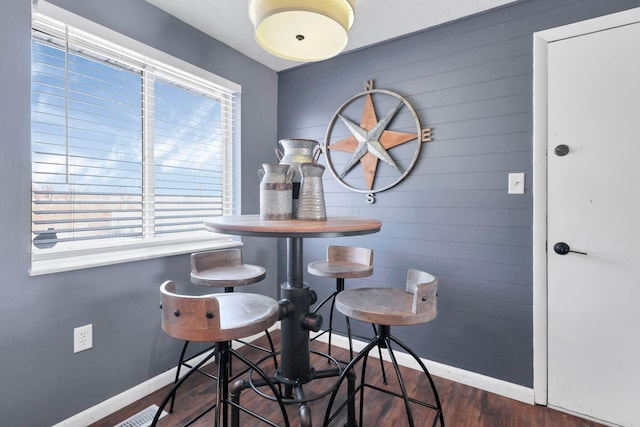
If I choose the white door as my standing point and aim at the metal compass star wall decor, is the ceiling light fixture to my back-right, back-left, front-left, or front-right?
front-left

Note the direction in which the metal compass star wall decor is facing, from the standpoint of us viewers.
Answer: facing the viewer and to the left of the viewer

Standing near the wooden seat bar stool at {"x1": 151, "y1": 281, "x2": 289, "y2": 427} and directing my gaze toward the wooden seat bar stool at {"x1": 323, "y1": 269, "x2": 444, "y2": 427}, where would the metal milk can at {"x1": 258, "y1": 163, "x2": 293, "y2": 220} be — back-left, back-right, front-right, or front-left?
front-left

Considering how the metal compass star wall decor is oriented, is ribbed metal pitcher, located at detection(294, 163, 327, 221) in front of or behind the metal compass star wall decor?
in front

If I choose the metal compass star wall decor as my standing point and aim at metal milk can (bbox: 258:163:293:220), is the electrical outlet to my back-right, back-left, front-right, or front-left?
front-right

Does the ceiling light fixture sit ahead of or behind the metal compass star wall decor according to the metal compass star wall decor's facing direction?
ahead

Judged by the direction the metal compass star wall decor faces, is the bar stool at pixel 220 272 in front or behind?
in front

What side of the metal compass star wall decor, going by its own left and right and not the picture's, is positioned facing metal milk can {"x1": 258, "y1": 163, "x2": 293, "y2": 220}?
front
